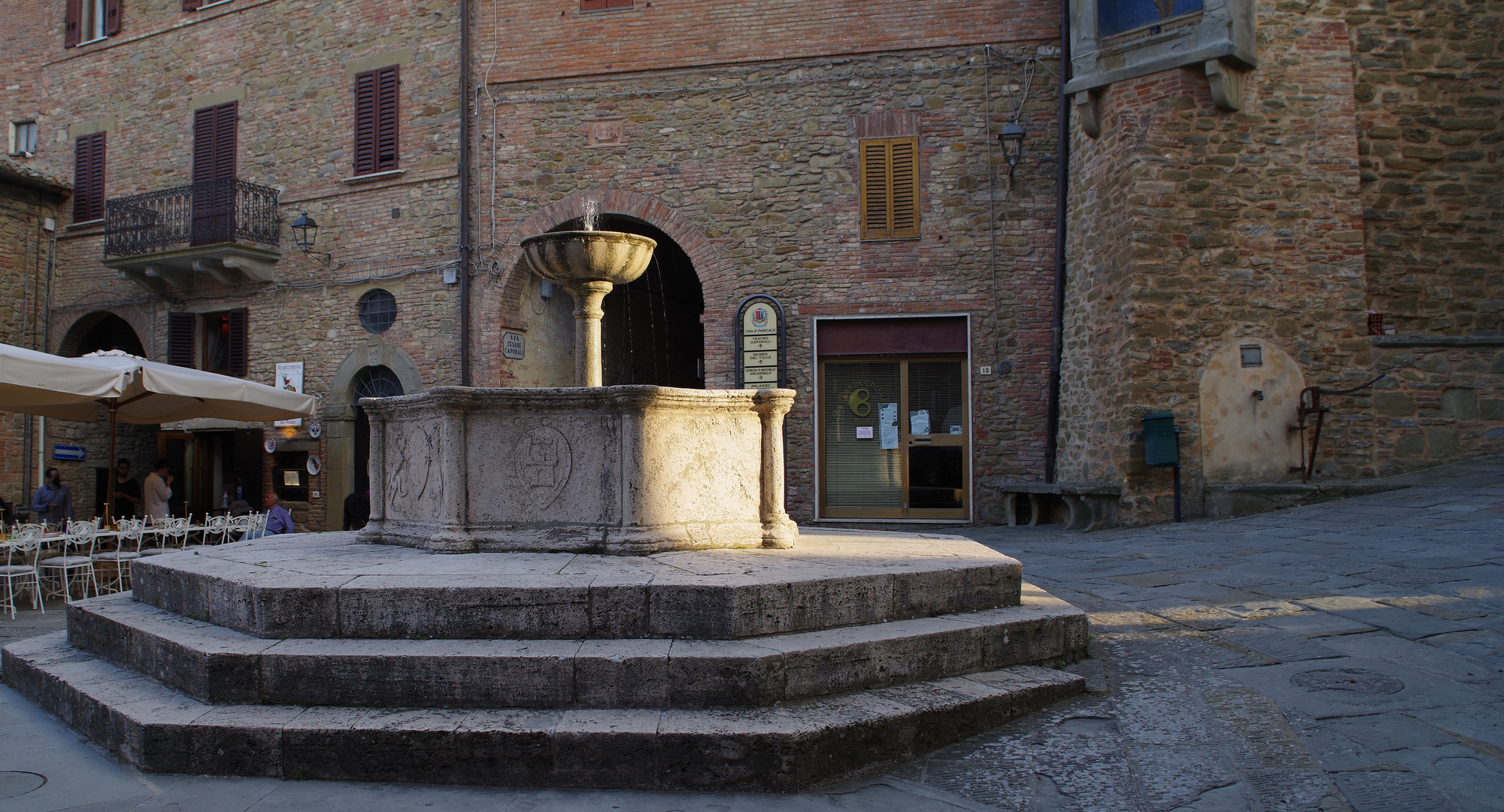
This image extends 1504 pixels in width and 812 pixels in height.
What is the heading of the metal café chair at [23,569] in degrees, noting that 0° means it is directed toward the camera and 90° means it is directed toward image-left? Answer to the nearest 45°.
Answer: approximately 135°

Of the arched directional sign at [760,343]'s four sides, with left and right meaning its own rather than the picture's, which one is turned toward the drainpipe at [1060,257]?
left

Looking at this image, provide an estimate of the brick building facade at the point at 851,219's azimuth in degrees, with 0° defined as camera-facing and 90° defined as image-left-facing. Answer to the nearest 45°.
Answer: approximately 0°

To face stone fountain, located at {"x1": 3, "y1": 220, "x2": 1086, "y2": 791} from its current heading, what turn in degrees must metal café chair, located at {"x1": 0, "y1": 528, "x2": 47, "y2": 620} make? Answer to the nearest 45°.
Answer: approximately 135° to its left

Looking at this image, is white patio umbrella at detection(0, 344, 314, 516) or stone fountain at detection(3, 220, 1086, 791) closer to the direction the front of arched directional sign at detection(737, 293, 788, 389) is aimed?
the stone fountain

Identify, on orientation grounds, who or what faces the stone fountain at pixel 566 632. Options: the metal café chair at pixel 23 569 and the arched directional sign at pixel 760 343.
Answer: the arched directional sign

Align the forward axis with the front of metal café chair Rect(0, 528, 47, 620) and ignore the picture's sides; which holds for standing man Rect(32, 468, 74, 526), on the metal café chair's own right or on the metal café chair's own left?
on the metal café chair's own right

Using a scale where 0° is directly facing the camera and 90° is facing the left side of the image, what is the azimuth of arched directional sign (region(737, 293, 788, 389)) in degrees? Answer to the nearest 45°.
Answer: approximately 0°

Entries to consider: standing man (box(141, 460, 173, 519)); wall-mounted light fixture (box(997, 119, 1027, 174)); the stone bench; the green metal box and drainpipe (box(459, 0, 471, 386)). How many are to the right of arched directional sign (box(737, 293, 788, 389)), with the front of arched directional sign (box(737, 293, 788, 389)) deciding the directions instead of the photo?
2
